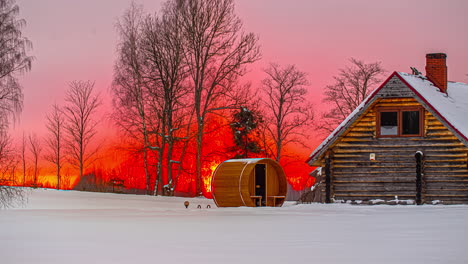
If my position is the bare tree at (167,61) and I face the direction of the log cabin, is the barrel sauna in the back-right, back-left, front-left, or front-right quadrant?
front-right

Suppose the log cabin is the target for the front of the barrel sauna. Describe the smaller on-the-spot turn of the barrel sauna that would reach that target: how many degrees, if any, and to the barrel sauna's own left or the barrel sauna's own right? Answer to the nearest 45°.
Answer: approximately 45° to the barrel sauna's own left

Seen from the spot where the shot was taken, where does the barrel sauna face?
facing the viewer and to the right of the viewer

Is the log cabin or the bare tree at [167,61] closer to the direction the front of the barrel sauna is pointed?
the log cabin

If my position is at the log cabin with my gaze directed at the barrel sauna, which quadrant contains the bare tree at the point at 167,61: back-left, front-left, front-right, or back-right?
front-right

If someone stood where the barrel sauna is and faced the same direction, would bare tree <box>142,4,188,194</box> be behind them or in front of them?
behind
